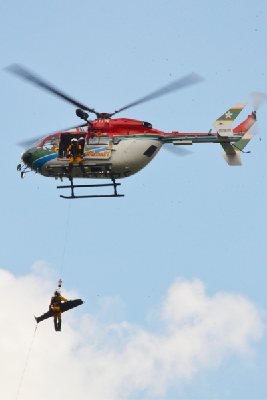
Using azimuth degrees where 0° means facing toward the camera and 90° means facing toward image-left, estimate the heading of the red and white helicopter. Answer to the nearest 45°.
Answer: approximately 90°
